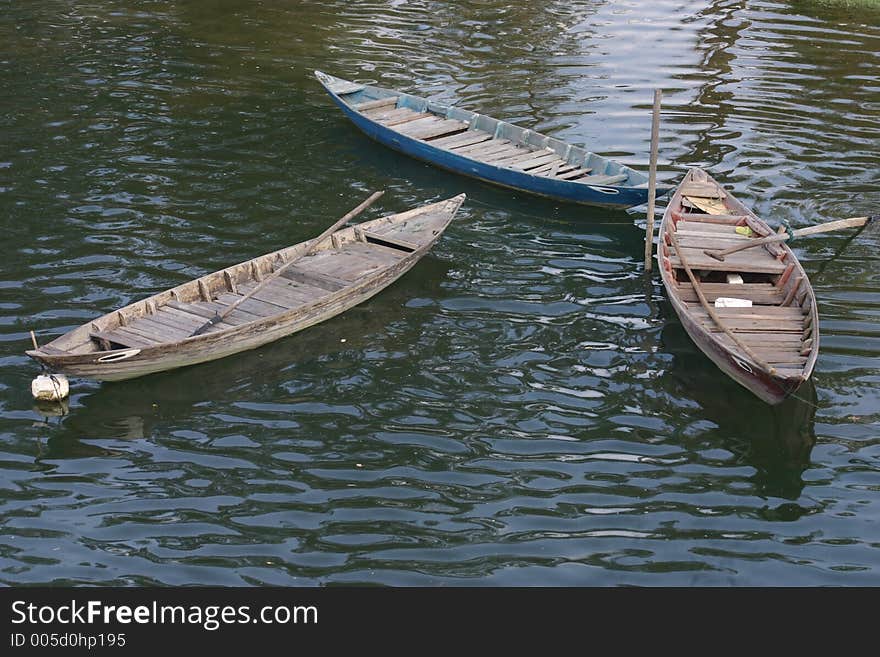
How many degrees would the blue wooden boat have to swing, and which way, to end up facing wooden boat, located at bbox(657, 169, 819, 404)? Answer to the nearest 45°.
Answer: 0° — it already faces it

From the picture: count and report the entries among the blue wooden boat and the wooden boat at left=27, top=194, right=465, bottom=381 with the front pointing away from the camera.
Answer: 0

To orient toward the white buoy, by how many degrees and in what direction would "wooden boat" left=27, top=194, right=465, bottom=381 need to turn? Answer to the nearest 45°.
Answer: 0° — it already faces it

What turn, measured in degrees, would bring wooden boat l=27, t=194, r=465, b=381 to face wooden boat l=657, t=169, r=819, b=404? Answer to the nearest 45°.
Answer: approximately 135° to its left

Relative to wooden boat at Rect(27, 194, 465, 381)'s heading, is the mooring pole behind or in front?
behind

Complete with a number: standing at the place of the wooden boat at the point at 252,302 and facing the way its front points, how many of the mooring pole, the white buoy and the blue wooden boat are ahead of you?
1

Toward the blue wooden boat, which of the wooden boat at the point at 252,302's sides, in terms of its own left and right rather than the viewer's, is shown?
back
